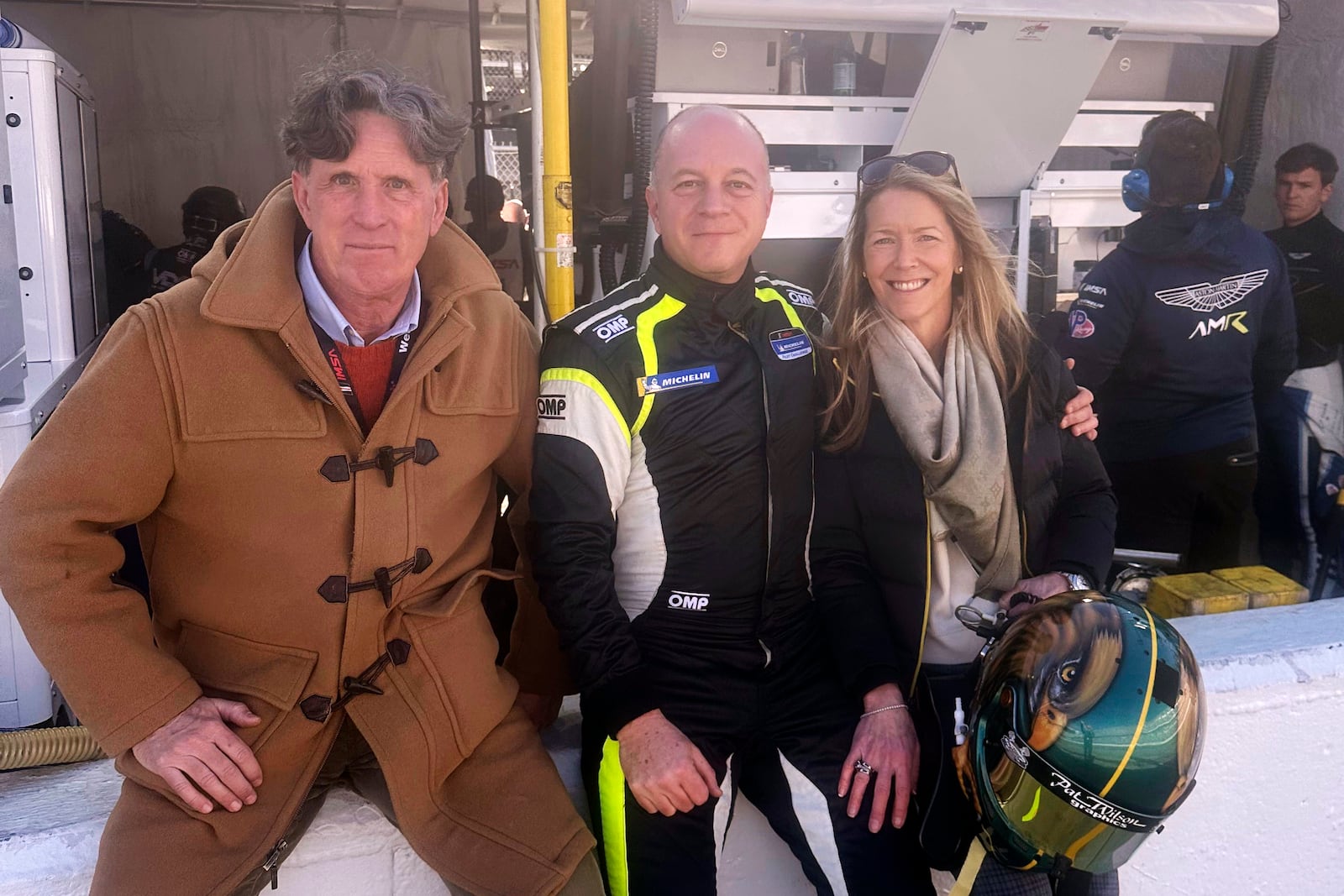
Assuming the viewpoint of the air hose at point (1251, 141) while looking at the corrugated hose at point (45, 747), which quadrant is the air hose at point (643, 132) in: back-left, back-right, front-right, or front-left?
front-right

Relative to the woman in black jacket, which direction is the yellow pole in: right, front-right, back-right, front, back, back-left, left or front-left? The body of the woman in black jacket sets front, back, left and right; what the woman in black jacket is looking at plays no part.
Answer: back-right

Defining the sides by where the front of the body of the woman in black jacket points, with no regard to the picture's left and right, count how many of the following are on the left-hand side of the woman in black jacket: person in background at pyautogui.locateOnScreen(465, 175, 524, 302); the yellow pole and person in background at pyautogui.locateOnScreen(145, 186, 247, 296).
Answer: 0

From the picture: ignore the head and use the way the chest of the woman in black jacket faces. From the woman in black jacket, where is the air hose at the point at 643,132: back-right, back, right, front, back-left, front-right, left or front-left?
back-right

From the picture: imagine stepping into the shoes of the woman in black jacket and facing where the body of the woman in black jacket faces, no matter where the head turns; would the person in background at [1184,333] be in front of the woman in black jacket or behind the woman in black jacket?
behind

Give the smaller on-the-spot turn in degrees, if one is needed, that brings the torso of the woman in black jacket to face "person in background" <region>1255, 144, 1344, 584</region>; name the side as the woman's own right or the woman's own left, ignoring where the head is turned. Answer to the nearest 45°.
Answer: approximately 135° to the woman's own left

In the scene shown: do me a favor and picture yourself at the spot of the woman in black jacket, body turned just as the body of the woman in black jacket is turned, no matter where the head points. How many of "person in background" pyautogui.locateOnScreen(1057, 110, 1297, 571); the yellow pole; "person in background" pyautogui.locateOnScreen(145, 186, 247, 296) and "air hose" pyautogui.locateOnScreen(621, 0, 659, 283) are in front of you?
0

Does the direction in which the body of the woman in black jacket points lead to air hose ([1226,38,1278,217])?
no

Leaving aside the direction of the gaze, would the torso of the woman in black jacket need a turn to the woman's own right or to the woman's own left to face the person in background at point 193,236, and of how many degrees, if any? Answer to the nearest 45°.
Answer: approximately 135° to the woman's own right

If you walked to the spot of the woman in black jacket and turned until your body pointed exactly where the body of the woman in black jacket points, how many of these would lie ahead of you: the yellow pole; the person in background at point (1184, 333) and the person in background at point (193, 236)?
0

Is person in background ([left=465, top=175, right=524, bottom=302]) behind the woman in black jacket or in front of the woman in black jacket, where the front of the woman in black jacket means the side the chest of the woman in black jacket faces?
behind

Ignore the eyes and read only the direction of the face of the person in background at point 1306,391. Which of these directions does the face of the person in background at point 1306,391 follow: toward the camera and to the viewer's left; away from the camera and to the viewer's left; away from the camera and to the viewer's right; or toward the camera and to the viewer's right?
toward the camera and to the viewer's left

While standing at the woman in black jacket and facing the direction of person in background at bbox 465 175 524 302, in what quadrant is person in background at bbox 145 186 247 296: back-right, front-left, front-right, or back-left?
front-left

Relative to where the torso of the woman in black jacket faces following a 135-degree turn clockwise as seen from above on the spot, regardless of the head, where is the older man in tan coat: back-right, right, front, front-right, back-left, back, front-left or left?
left

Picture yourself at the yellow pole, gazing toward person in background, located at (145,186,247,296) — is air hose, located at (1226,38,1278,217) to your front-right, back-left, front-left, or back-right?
back-right

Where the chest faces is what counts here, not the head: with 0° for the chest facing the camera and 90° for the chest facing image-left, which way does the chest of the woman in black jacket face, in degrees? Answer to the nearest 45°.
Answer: approximately 0°

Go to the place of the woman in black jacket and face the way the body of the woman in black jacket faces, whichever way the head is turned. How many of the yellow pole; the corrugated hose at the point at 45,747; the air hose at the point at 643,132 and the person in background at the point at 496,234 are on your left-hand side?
0
